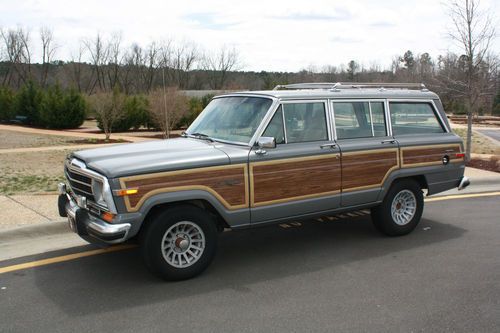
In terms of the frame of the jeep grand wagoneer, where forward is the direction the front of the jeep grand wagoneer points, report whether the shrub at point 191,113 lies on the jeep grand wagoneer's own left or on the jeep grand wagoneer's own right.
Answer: on the jeep grand wagoneer's own right

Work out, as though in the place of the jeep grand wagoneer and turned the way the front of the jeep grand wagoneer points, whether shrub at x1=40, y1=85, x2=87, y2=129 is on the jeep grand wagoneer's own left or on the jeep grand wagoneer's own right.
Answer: on the jeep grand wagoneer's own right

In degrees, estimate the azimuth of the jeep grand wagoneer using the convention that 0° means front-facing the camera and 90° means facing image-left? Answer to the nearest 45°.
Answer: approximately 45°

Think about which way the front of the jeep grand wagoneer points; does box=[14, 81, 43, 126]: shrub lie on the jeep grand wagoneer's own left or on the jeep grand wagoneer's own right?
on the jeep grand wagoneer's own right

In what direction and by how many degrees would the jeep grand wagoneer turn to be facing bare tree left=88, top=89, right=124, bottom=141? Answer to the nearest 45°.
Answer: approximately 135° to its right

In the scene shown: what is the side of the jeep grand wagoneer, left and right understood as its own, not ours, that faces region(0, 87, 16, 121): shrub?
right

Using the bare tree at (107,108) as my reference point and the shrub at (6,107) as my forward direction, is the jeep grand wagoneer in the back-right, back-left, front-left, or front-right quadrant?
back-left

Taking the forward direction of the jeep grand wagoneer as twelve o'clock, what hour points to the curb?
The curb is roughly at 2 o'clock from the jeep grand wagoneer.

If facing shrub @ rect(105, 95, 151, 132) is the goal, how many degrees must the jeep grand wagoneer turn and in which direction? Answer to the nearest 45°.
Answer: approximately 135° to its right
